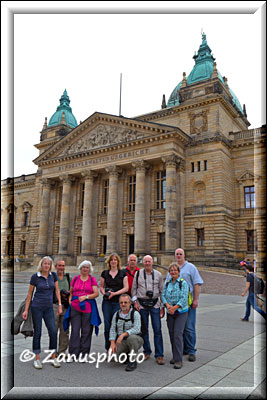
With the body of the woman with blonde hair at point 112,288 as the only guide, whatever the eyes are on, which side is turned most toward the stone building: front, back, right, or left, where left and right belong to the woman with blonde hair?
back

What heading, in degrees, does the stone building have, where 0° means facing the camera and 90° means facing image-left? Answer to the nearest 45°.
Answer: approximately 45°

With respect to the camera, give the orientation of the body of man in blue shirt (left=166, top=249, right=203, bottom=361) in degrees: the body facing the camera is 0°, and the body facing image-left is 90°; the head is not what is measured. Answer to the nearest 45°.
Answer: approximately 0°

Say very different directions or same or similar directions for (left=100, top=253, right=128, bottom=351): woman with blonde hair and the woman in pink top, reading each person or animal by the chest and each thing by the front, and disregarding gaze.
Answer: same or similar directions

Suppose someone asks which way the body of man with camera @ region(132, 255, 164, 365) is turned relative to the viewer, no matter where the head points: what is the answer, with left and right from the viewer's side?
facing the viewer

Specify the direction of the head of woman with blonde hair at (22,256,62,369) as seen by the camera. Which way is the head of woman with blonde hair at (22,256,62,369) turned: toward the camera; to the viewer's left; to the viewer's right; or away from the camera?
toward the camera

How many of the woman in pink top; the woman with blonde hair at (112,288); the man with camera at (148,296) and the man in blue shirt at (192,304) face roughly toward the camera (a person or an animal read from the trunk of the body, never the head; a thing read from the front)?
4

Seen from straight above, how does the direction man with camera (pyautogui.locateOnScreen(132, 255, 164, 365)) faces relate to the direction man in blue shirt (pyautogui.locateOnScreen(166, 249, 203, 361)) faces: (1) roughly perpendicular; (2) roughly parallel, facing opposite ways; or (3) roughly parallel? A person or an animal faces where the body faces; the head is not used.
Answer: roughly parallel

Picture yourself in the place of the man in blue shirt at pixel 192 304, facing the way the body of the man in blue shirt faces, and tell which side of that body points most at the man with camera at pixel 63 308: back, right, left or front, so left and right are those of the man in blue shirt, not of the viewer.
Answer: right

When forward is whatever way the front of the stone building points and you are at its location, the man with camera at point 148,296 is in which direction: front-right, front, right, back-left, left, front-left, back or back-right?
front-left

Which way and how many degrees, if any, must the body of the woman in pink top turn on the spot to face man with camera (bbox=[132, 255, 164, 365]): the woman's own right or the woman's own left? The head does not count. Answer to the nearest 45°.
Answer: approximately 90° to the woman's own left
